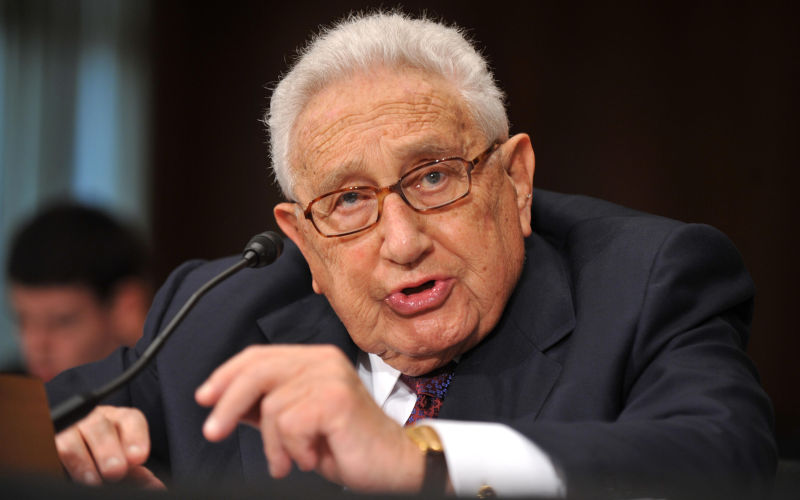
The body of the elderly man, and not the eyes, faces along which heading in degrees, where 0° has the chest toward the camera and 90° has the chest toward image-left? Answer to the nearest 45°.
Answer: approximately 0°

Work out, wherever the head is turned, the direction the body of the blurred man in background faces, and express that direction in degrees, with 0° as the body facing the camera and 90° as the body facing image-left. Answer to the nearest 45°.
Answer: approximately 45°

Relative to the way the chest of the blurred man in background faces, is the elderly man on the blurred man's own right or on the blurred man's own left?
on the blurred man's own left

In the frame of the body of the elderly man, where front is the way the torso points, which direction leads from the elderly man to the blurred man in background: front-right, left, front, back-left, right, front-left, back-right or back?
back-right
